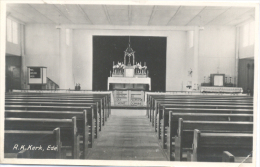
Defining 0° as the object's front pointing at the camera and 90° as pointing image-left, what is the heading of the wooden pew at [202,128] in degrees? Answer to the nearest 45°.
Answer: approximately 180°
